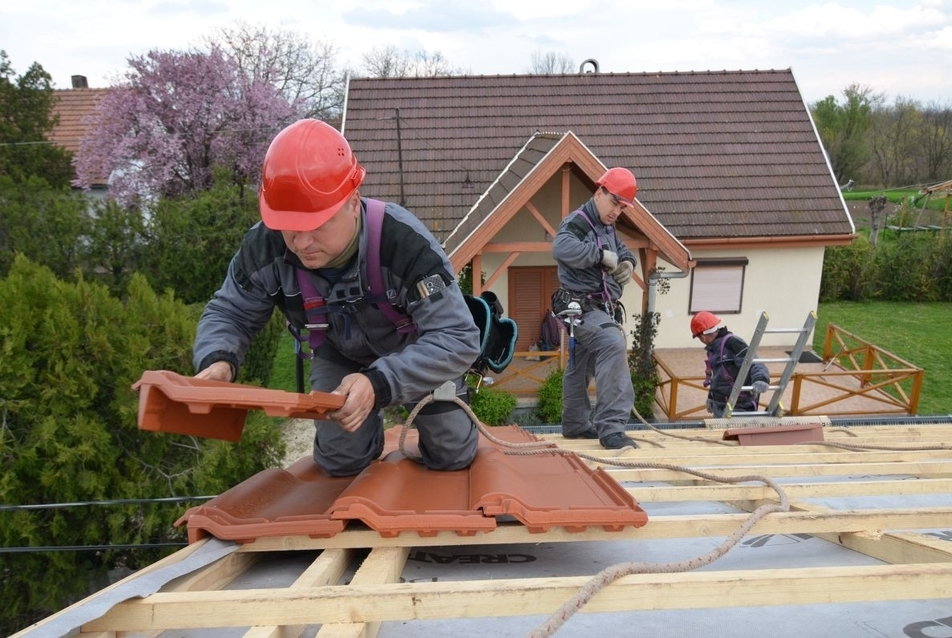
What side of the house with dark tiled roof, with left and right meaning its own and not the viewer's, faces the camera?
front

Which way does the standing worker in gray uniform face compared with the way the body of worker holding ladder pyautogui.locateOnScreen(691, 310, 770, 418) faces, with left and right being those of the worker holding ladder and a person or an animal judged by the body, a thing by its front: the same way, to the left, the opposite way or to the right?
to the left

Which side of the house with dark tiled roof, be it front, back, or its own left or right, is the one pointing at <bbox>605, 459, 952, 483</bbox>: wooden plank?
front

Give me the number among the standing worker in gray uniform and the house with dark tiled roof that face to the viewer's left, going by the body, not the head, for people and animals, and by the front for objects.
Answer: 0

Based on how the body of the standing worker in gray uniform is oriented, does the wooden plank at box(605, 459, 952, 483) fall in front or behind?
in front

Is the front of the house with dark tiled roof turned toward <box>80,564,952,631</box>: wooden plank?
yes

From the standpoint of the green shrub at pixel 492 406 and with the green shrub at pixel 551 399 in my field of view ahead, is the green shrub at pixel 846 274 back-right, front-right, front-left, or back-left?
front-left

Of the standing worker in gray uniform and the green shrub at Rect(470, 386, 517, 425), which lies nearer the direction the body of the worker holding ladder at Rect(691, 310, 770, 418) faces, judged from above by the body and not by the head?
the standing worker in gray uniform

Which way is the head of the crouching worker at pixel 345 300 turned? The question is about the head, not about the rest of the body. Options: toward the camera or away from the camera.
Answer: toward the camera

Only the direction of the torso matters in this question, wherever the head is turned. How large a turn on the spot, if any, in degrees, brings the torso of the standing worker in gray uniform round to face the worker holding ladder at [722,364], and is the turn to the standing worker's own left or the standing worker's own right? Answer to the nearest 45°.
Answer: approximately 90° to the standing worker's own left

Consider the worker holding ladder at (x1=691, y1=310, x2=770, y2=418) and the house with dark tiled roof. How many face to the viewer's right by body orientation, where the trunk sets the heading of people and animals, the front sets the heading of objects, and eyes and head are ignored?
0

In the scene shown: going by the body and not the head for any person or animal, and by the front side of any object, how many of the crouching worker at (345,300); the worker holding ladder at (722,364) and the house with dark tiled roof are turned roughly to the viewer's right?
0
